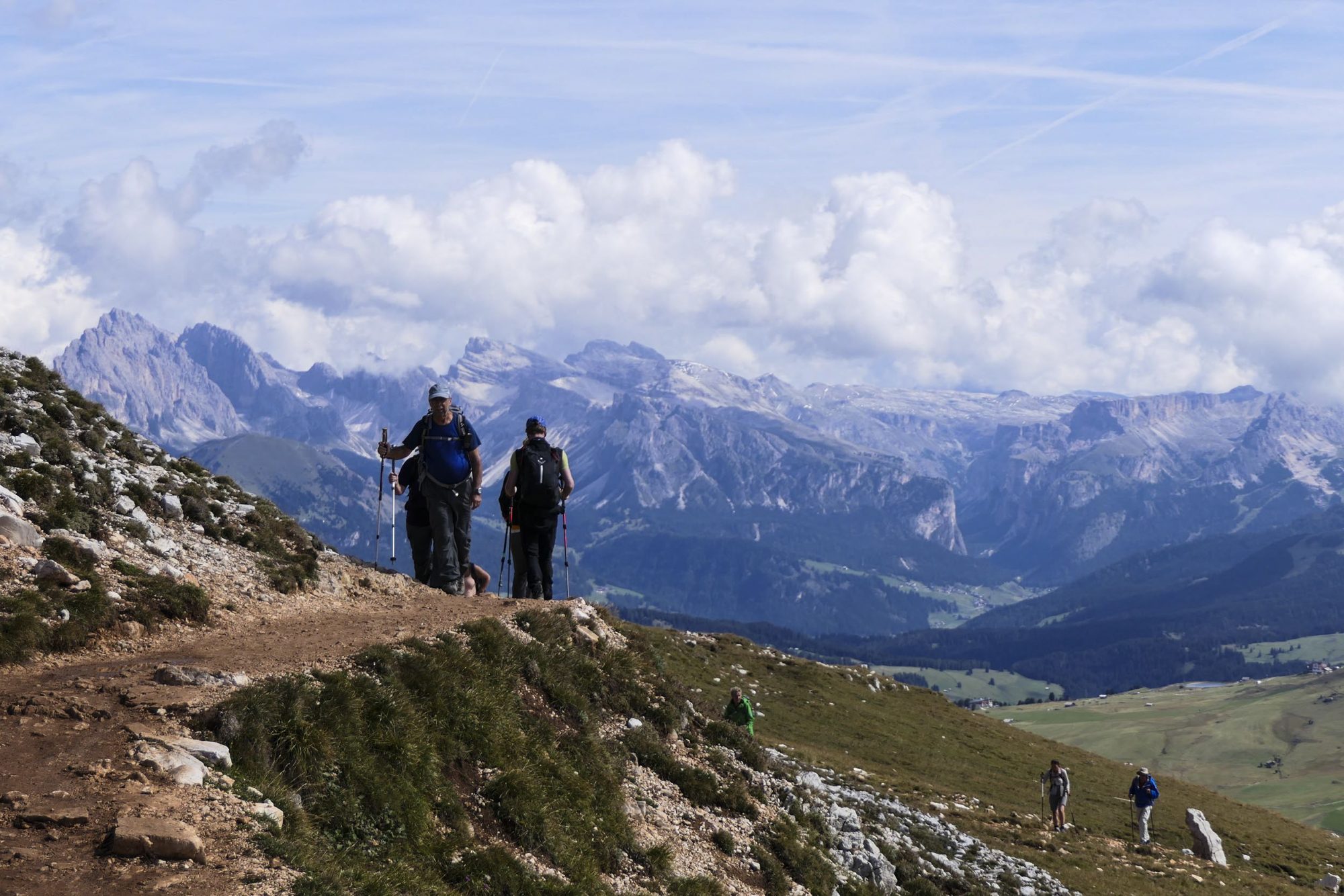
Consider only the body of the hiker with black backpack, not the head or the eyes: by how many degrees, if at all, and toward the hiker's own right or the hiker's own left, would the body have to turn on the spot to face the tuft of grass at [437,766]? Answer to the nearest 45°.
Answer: approximately 180°

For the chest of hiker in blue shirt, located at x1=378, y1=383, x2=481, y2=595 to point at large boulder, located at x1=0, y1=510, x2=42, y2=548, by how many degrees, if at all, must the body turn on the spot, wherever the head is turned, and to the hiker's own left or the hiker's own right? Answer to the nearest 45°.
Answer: approximately 45° to the hiker's own right

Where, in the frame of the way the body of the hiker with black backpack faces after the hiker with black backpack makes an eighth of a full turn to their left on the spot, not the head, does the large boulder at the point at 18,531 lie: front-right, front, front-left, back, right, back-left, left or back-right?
left

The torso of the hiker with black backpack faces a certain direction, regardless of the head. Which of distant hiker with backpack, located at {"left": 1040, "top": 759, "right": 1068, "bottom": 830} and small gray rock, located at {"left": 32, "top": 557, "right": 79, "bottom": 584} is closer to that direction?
the distant hiker with backpack

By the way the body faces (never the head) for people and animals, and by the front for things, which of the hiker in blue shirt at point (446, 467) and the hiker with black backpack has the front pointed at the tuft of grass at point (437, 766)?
the hiker in blue shirt

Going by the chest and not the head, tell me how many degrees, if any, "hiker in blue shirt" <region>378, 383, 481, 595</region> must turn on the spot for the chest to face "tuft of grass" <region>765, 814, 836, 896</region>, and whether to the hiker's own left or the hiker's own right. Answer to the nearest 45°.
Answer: approximately 45° to the hiker's own left

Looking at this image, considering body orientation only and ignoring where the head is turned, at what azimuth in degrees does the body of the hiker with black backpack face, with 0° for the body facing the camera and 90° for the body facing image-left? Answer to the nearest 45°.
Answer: approximately 180°

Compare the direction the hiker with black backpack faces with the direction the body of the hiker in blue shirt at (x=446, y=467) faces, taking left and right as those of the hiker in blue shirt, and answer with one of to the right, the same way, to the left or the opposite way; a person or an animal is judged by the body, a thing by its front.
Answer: the opposite way

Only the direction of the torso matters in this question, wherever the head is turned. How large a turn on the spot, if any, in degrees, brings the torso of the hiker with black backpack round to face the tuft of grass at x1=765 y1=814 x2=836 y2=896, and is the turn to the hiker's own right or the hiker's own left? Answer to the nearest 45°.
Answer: approximately 135° to the hiker's own right
